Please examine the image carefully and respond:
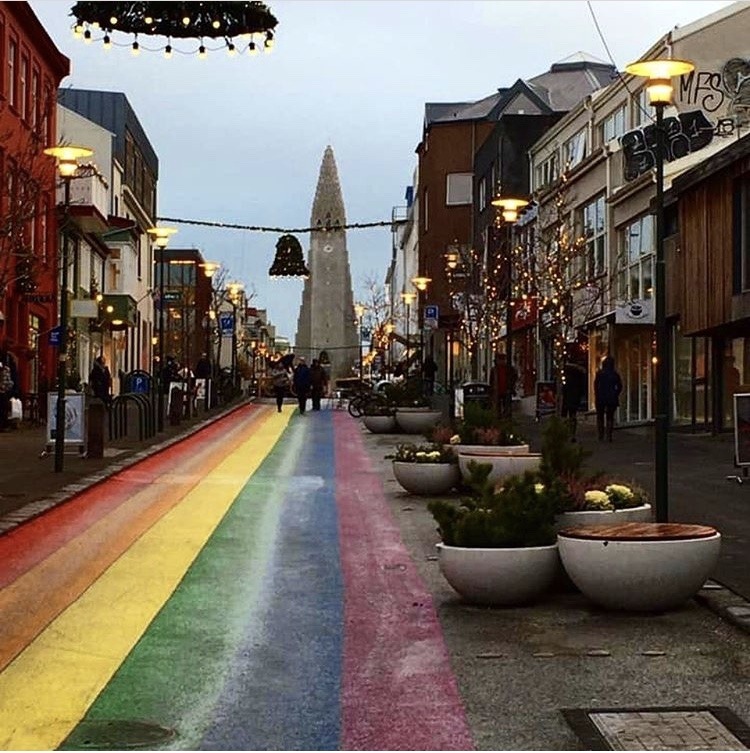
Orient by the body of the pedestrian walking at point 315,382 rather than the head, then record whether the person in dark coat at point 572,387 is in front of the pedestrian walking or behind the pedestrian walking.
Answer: behind

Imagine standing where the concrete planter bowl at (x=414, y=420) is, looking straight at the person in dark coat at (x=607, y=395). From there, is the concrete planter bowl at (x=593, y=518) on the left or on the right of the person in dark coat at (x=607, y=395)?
right

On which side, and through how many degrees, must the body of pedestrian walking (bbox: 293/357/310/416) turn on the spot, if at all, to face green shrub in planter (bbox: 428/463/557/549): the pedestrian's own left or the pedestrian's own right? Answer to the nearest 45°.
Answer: approximately 180°

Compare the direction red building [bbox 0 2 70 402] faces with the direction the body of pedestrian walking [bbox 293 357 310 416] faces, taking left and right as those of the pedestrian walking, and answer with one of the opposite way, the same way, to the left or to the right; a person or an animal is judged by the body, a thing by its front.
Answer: to the right

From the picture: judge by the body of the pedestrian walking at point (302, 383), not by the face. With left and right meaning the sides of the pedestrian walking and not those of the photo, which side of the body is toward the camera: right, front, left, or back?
back

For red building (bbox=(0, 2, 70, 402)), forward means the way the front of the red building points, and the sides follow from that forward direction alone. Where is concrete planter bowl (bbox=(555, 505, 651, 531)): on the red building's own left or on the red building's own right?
on the red building's own right

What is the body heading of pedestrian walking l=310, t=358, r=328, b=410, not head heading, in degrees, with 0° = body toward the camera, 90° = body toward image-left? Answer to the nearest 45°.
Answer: approximately 180°

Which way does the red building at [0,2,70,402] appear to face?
to the viewer's right

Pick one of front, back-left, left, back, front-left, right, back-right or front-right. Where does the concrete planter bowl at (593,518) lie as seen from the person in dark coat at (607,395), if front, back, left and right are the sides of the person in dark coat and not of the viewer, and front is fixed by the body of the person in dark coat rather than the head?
back

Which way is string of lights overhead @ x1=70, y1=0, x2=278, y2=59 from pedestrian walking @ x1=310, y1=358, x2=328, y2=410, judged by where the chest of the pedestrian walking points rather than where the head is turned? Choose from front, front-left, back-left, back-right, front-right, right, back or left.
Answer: back

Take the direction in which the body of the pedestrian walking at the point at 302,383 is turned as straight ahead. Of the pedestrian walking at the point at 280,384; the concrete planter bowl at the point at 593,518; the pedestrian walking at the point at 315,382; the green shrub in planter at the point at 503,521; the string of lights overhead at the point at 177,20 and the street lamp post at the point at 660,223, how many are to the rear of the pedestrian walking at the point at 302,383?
4

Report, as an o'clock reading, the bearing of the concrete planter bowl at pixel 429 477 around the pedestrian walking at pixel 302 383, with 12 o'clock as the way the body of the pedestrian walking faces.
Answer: The concrete planter bowl is roughly at 6 o'clock from the pedestrian walking.
